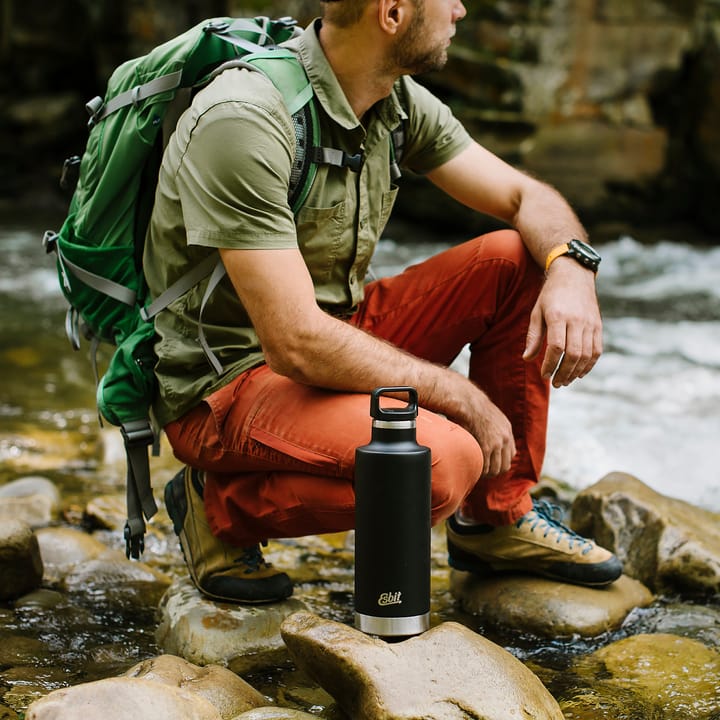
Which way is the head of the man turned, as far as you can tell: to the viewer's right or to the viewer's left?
to the viewer's right

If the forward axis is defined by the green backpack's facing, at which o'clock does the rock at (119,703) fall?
The rock is roughly at 9 o'clock from the green backpack.

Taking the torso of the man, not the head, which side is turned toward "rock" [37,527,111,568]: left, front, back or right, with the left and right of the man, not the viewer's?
back

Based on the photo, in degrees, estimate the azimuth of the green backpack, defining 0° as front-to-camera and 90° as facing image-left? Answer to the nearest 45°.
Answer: approximately 90°

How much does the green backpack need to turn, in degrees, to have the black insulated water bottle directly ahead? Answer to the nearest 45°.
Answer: approximately 135° to its left
